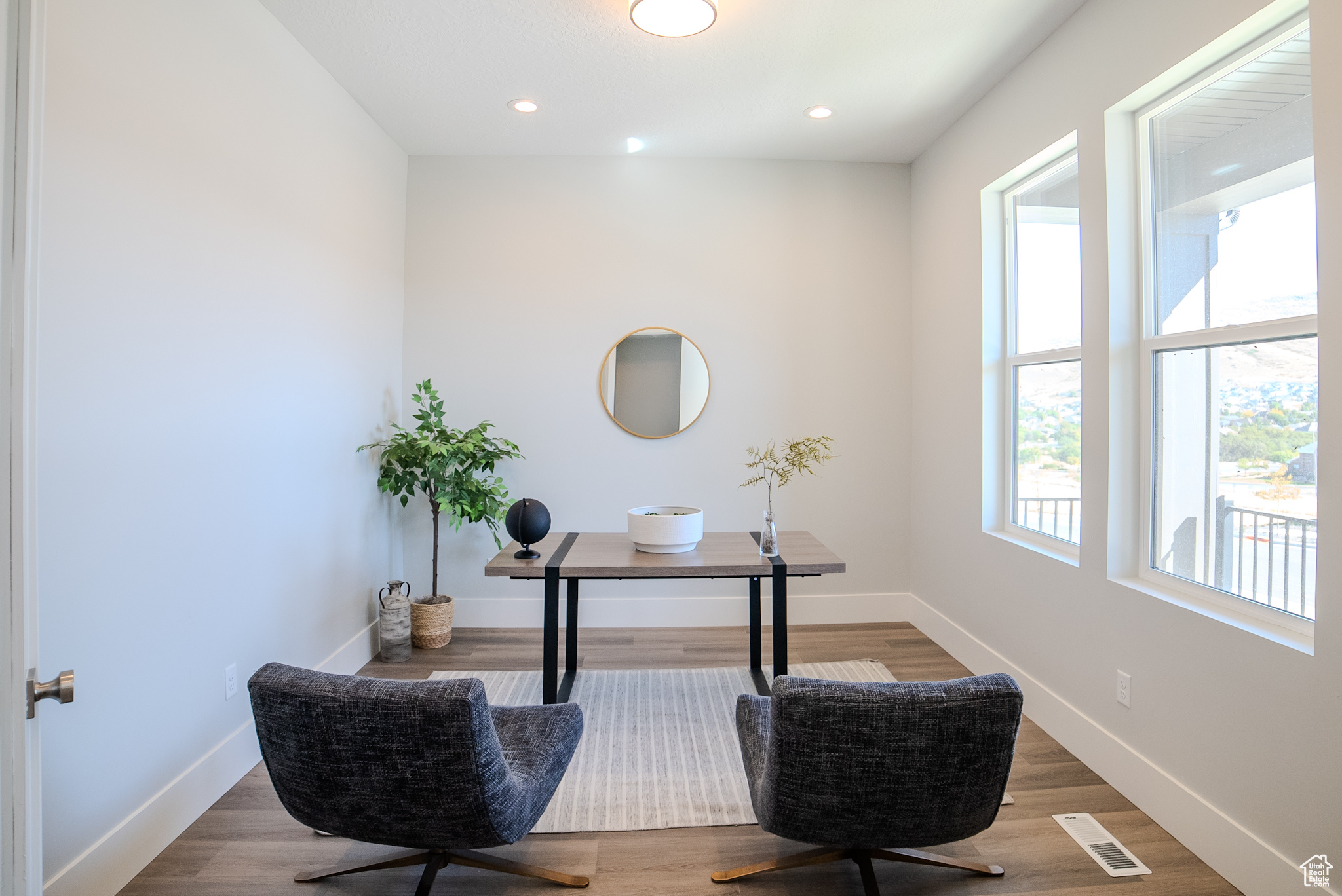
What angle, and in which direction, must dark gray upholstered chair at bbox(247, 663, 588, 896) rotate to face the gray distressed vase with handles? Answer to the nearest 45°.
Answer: approximately 45° to its left

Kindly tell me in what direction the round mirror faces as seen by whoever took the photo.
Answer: facing the viewer

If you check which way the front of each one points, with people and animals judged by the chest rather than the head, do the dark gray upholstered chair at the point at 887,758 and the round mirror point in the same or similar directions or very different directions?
very different directions

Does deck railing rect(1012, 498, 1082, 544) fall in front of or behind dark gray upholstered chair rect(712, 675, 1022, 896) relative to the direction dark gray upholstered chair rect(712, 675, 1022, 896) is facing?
in front

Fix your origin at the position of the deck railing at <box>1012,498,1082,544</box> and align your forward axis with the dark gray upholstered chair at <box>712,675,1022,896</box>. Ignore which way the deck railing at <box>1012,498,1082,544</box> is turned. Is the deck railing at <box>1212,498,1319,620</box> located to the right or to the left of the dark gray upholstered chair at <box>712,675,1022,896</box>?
left

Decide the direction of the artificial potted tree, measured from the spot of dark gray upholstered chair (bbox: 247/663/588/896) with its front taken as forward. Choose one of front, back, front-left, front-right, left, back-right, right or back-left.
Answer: front-left

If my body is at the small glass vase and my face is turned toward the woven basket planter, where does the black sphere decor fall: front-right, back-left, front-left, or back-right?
front-left

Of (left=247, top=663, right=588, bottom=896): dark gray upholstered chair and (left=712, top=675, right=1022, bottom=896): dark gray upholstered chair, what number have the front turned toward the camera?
0

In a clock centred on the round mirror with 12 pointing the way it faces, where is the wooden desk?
The wooden desk is roughly at 12 o'clock from the round mirror.

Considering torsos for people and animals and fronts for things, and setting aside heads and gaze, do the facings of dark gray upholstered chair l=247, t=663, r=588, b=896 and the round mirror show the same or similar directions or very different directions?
very different directions

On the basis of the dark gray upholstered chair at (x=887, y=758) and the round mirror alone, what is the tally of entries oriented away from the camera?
1

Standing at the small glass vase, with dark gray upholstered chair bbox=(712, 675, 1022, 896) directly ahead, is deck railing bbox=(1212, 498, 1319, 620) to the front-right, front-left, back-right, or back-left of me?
front-left

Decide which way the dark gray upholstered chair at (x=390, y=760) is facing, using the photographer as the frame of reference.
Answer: facing away from the viewer and to the right of the viewer

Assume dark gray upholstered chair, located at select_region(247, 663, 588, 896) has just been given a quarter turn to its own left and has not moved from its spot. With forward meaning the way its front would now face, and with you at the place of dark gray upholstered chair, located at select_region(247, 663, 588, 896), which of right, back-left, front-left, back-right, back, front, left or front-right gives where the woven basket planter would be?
front-right

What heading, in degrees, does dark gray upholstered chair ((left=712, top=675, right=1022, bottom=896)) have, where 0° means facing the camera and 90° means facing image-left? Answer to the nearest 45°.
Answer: approximately 180°

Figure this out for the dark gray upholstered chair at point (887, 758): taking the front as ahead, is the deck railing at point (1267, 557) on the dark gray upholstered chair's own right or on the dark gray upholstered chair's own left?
on the dark gray upholstered chair's own right

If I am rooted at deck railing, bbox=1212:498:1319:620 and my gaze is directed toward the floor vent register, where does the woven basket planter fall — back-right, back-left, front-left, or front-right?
front-right

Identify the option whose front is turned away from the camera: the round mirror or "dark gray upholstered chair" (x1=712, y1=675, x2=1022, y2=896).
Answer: the dark gray upholstered chair
